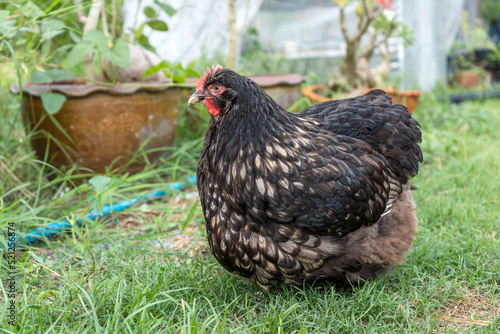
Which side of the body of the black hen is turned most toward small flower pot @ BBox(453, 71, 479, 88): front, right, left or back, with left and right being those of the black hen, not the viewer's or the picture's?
right

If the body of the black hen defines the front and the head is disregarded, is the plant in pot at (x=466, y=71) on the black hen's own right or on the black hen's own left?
on the black hen's own right

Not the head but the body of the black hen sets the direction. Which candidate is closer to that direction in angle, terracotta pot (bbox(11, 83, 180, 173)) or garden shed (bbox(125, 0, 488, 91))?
the terracotta pot

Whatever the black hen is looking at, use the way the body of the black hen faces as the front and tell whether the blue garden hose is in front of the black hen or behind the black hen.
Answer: in front

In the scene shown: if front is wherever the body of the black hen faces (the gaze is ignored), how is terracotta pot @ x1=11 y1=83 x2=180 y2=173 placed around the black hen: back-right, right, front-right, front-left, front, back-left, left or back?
front-right

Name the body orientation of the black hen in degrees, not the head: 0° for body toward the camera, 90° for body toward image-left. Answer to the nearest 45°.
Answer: approximately 90°

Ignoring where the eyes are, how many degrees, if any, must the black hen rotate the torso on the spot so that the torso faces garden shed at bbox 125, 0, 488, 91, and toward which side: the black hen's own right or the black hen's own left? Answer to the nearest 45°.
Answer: approximately 90° to the black hen's own right

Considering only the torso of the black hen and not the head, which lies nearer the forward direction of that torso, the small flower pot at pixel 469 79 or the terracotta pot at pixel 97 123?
the terracotta pot
